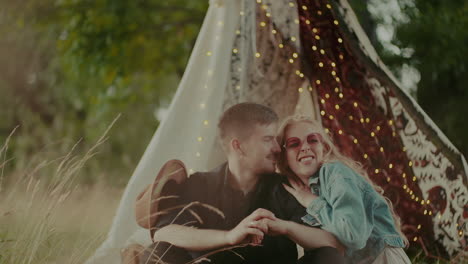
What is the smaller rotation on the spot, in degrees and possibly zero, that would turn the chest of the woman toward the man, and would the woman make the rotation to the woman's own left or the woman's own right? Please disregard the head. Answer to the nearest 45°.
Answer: approximately 45° to the woman's own right

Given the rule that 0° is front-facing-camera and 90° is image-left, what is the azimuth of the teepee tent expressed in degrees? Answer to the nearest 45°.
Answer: approximately 0°
